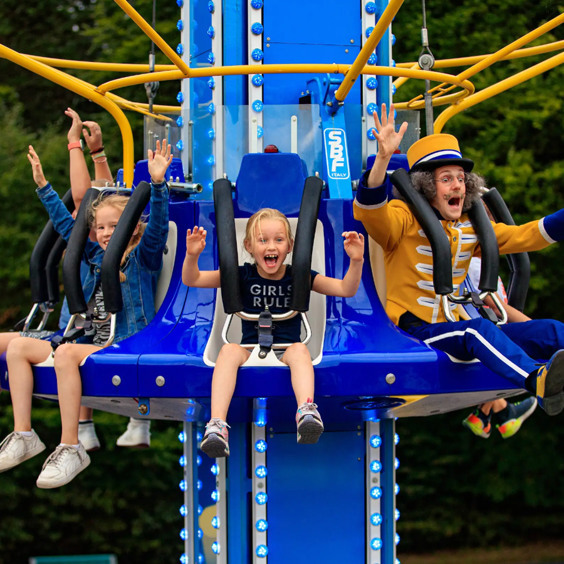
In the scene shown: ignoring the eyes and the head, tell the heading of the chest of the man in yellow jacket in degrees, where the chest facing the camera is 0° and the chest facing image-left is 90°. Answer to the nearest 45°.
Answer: approximately 315°

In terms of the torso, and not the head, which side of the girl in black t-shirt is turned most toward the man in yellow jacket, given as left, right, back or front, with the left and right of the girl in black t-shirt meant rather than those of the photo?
left

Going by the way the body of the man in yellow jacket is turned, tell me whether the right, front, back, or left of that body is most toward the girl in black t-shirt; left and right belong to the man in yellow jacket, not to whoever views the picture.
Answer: right
